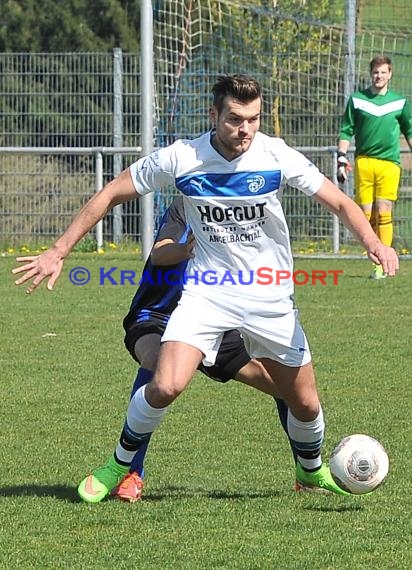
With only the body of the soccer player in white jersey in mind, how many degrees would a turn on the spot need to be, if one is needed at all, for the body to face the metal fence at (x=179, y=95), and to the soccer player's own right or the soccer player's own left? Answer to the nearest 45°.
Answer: approximately 180°

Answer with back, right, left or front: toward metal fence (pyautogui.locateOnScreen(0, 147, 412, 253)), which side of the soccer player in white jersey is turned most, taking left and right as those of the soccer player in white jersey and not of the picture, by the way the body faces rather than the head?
back

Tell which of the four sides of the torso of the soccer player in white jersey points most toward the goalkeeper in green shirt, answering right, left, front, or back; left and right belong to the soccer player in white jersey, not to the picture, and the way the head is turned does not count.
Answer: back

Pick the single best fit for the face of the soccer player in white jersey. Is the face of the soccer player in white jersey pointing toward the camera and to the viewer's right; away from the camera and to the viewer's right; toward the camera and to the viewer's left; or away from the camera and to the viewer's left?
toward the camera and to the viewer's right

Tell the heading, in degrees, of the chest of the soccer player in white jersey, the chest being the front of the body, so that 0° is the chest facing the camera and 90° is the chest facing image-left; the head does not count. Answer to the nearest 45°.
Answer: approximately 0°
